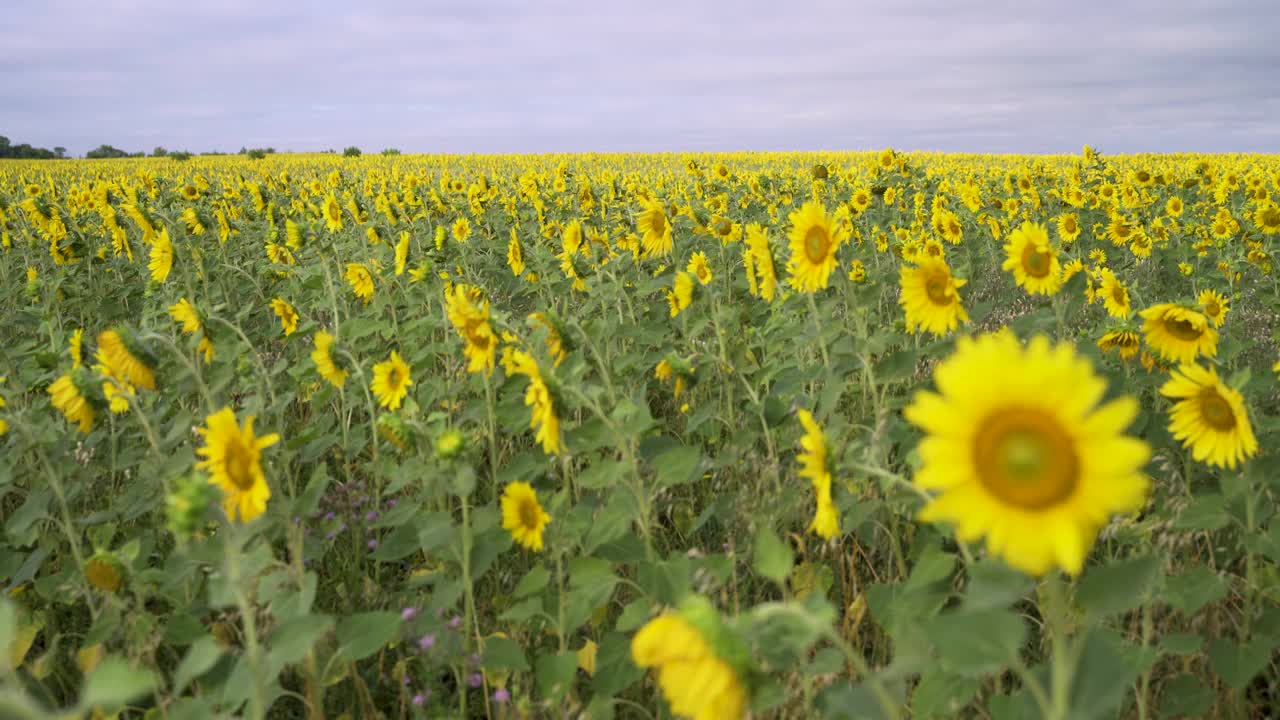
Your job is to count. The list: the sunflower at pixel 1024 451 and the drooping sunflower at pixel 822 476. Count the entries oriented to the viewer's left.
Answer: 1

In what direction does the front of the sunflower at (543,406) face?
to the viewer's left

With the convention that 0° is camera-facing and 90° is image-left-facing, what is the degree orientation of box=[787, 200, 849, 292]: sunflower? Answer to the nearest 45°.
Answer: approximately 45°

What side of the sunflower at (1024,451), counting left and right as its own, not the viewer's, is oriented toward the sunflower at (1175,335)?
back

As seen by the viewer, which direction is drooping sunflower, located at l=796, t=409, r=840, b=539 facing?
to the viewer's left

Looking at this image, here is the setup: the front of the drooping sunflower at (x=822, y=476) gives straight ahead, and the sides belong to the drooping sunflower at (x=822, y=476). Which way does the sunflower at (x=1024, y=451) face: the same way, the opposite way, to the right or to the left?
to the left
